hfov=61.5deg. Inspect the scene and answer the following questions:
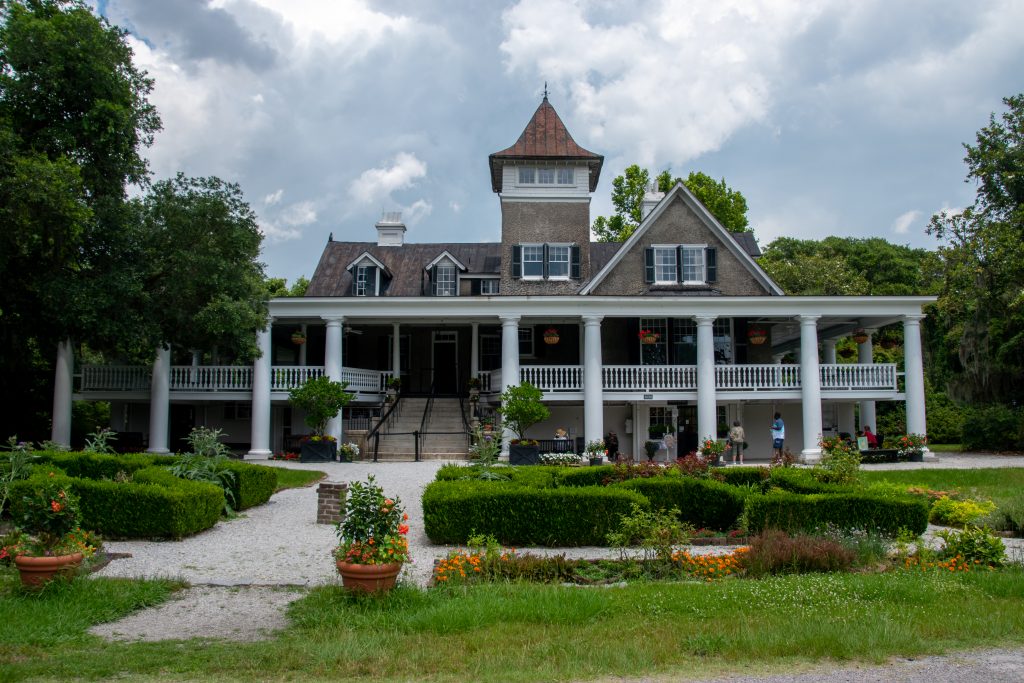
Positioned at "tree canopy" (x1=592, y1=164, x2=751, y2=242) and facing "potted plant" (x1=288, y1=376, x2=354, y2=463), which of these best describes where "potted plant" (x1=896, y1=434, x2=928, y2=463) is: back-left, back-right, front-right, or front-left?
front-left

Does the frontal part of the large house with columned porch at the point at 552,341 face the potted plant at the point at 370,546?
yes

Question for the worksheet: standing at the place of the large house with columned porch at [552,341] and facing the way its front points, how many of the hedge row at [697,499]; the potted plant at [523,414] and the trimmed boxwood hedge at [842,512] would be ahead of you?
3

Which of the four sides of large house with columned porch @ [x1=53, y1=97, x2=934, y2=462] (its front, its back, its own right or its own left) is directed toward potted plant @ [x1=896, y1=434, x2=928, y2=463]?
left

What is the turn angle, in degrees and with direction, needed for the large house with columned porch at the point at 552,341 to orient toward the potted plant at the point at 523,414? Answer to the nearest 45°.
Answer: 0° — it already faces it

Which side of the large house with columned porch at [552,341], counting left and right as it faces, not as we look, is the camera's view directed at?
front

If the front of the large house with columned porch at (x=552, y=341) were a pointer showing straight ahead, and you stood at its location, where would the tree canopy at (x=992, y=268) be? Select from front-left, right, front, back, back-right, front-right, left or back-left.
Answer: left

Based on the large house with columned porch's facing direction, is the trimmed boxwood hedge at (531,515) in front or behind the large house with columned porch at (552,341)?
in front

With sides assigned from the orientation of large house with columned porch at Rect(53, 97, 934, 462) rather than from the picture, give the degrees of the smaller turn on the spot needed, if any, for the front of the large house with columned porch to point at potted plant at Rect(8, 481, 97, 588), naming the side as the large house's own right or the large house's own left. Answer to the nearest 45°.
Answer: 0° — it already faces it

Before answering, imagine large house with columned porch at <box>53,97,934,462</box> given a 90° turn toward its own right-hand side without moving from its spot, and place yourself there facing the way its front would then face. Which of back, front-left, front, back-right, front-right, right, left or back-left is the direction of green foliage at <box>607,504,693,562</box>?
left

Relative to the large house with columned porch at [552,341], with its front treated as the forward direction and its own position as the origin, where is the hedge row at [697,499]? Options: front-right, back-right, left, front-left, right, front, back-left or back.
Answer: front

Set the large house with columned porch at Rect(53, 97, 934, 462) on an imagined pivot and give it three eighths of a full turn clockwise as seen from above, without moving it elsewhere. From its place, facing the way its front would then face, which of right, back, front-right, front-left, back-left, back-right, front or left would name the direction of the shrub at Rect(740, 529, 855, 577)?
back-left

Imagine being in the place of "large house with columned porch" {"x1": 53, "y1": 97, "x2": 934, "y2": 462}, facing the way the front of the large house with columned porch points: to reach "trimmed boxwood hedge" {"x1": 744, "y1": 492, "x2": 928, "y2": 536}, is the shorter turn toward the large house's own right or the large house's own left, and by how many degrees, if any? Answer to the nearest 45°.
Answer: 0° — it already faces it

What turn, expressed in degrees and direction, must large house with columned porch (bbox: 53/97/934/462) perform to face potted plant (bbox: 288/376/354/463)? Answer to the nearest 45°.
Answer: approximately 45° to its right

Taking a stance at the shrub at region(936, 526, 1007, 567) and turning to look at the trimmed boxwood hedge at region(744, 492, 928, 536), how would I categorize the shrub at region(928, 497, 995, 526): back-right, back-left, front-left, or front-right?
front-right

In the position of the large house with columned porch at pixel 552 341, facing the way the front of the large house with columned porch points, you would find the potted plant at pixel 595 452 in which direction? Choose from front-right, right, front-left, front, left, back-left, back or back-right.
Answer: front
